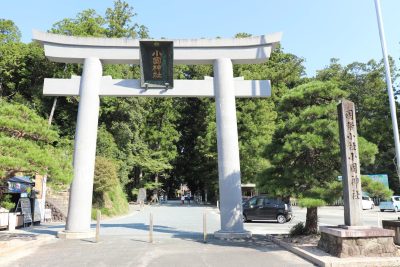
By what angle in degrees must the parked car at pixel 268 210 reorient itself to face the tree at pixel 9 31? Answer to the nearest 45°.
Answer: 0° — it already faces it

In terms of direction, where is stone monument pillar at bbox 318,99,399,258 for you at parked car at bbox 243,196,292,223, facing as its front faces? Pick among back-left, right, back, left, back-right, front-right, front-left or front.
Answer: left

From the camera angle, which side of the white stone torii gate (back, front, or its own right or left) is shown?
front

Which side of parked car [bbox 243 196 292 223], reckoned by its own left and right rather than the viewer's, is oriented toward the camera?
left

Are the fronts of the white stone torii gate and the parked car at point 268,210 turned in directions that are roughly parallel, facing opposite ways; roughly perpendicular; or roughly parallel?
roughly perpendicular

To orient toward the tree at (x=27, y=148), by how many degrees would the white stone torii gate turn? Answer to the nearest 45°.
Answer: approximately 45° to its right

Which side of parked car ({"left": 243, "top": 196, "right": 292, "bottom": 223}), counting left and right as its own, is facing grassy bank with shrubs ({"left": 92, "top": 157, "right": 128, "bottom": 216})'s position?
front

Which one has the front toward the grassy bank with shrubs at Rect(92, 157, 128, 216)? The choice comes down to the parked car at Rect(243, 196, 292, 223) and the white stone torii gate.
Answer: the parked car

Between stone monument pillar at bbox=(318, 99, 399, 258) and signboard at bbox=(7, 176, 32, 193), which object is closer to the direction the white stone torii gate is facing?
the stone monument pillar

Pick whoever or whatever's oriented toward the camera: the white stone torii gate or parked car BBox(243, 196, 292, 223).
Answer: the white stone torii gate

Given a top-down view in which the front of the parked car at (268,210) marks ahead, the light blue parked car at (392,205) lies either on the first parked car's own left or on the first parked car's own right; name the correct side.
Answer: on the first parked car's own right

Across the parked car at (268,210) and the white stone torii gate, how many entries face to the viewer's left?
1
